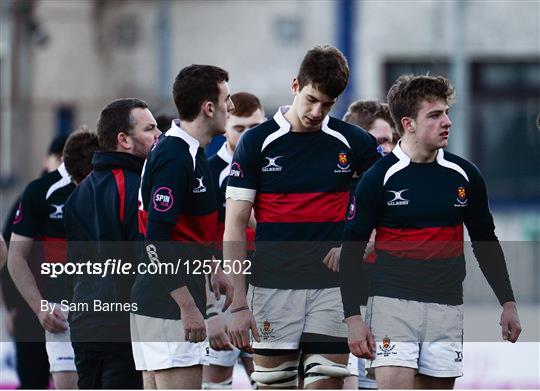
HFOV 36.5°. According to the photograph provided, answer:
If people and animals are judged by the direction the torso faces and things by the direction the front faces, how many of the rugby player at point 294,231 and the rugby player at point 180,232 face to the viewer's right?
1

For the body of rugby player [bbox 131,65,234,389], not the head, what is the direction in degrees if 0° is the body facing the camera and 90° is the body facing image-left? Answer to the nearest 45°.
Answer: approximately 270°

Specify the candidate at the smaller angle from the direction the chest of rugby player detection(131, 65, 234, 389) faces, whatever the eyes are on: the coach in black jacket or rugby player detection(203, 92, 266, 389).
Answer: the rugby player

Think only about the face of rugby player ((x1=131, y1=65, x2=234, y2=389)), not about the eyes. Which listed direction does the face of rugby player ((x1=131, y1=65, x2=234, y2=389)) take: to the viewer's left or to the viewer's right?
to the viewer's right

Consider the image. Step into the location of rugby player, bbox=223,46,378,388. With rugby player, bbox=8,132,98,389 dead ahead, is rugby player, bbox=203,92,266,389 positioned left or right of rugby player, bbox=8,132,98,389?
right

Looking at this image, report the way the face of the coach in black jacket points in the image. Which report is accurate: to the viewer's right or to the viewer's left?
to the viewer's right

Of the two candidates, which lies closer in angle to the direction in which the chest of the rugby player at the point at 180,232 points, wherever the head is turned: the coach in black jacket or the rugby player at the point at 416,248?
the rugby player
